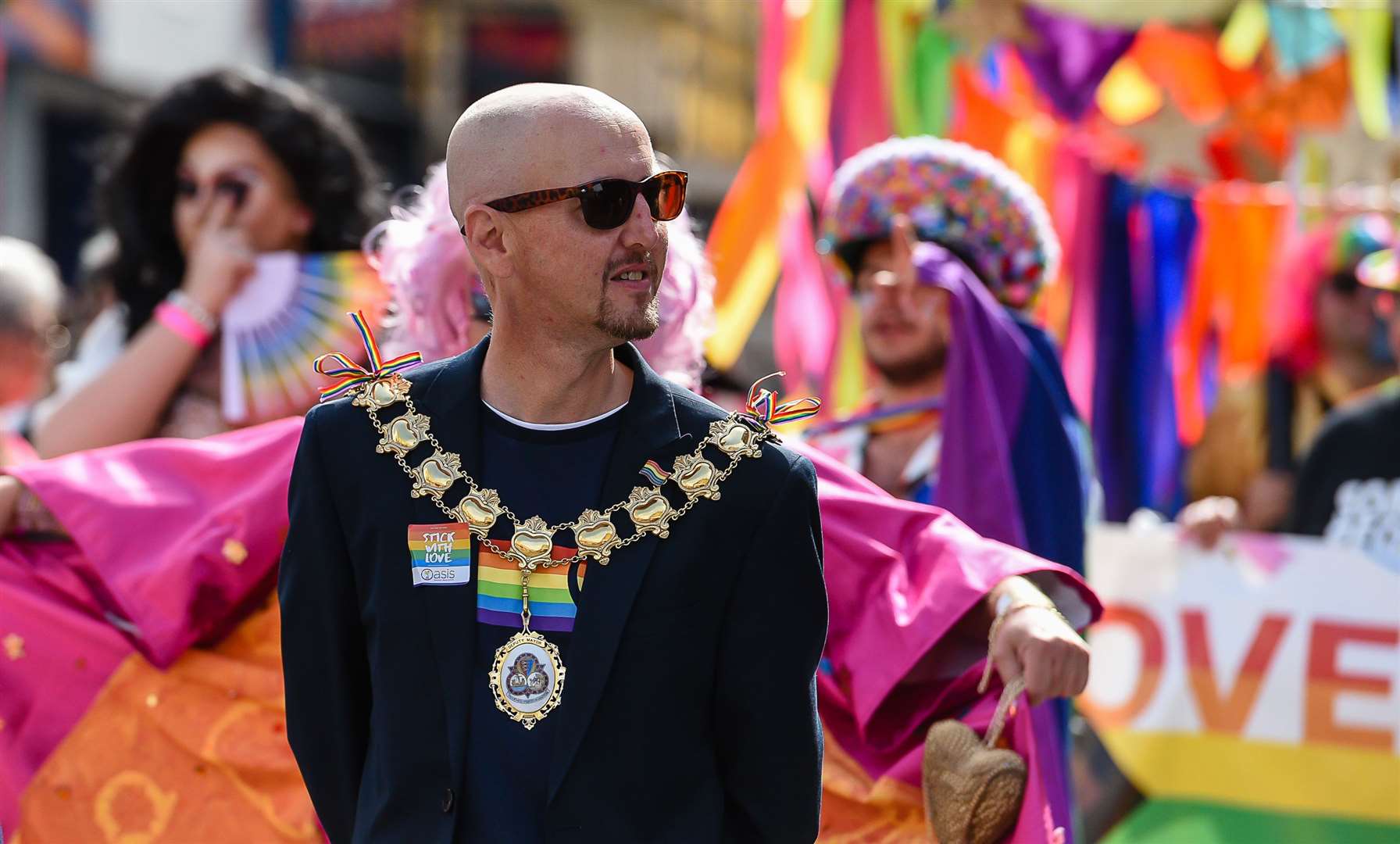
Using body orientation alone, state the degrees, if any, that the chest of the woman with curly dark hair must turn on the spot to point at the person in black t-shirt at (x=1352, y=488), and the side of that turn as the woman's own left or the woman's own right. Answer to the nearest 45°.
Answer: approximately 135° to the woman's own left

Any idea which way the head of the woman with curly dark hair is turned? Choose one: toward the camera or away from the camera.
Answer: toward the camera

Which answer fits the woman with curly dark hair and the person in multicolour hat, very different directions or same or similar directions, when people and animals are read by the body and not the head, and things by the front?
same or similar directions

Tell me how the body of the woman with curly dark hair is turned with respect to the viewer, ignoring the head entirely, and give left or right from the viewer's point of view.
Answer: facing the viewer and to the left of the viewer

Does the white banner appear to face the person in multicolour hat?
no

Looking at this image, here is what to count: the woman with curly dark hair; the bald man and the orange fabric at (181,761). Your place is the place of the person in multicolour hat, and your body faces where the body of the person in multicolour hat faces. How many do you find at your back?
0

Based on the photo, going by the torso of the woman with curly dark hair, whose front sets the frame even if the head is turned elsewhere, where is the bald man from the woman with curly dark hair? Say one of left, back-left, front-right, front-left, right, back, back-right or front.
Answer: front-left

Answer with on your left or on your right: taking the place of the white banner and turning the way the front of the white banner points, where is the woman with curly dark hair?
on your right

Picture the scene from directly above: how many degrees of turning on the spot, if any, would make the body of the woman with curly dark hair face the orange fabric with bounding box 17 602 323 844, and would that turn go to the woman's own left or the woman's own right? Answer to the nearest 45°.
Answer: approximately 45° to the woman's own left

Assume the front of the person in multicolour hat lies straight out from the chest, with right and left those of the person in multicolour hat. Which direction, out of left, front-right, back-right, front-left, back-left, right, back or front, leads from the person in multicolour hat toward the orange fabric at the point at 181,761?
front

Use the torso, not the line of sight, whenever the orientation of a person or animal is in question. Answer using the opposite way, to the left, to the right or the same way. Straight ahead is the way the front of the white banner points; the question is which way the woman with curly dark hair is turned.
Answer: the same way

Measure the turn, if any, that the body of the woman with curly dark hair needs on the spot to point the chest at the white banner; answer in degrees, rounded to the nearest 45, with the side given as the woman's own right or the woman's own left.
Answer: approximately 135° to the woman's own left

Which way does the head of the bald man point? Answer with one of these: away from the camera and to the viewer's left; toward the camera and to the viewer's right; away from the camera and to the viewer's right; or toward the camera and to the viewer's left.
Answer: toward the camera and to the viewer's right

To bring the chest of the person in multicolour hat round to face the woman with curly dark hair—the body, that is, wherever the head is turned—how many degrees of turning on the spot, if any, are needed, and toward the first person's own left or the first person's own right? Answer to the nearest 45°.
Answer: approximately 45° to the first person's own right

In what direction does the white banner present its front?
toward the camera
